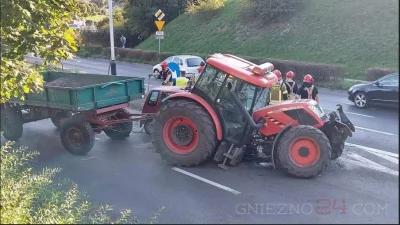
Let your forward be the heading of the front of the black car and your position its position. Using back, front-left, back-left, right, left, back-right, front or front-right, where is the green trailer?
front-left

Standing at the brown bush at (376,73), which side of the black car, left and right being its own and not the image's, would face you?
right

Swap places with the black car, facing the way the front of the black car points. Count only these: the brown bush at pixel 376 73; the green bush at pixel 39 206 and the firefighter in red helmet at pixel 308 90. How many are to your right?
1

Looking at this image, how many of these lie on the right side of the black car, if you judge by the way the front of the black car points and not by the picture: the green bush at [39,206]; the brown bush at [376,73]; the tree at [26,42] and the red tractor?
1

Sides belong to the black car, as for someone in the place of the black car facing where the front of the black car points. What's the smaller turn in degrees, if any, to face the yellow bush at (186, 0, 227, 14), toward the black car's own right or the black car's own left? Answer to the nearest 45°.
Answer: approximately 45° to the black car's own right

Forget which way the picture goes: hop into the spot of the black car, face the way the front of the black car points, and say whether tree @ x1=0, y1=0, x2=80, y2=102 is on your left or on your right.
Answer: on your left

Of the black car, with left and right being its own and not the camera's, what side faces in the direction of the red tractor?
left

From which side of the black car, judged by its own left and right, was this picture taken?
left

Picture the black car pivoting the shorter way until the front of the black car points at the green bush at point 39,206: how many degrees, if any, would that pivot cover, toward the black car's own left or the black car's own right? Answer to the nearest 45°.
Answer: approximately 90° to the black car's own left
